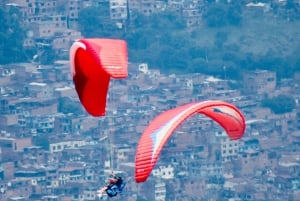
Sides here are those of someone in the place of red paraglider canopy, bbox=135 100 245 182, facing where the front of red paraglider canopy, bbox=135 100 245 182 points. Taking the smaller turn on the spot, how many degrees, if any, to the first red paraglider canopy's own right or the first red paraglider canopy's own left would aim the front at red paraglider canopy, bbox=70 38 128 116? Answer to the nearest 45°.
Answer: approximately 135° to the first red paraglider canopy's own right

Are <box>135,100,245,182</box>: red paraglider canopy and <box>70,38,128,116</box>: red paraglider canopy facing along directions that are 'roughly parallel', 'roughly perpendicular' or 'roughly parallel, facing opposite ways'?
roughly perpendicular

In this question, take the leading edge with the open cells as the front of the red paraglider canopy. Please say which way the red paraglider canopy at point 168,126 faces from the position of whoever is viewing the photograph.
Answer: facing the viewer and to the right of the viewer

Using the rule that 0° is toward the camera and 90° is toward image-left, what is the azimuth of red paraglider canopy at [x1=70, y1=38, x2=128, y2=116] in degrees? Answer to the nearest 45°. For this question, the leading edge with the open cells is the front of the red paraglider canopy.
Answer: approximately 45°

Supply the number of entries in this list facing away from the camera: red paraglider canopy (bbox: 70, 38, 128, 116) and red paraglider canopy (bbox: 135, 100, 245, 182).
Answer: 0
